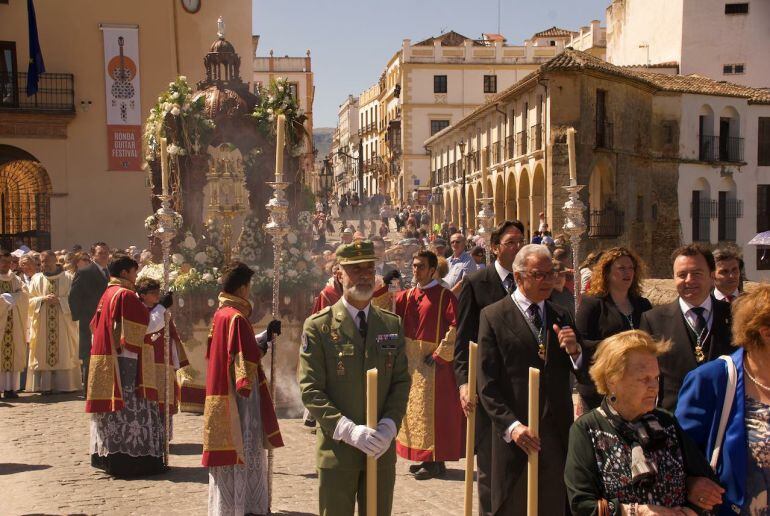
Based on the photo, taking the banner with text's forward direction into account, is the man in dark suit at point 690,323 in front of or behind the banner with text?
in front

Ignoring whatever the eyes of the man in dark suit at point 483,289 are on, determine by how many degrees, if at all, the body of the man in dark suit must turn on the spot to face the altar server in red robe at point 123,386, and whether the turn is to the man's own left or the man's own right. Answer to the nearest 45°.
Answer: approximately 135° to the man's own right

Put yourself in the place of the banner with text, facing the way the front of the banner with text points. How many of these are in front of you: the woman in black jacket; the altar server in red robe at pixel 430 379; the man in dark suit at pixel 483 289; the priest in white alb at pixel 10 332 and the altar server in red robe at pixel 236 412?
5

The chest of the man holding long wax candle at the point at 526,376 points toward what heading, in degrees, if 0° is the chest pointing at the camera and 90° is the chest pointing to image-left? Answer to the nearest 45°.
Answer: approximately 315°

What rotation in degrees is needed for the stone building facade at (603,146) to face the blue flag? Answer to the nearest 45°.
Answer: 0° — it already faces it

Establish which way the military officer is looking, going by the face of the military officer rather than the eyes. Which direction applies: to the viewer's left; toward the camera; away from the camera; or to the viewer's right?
toward the camera

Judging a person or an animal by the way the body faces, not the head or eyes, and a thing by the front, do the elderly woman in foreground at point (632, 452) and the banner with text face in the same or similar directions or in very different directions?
same or similar directions

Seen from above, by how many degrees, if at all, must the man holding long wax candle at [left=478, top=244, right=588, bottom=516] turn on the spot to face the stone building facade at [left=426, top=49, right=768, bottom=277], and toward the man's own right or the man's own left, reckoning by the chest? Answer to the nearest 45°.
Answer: approximately 135° to the man's own left

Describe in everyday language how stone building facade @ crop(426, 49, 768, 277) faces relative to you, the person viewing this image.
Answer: facing the viewer and to the left of the viewer

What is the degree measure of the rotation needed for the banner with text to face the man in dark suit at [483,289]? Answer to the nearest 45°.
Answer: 0° — it already faces them

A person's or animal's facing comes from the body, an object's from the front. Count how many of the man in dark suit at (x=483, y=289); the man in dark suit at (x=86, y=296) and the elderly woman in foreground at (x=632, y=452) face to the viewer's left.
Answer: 0

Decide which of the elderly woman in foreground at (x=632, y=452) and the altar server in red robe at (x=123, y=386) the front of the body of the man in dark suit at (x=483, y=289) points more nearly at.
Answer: the elderly woman in foreground

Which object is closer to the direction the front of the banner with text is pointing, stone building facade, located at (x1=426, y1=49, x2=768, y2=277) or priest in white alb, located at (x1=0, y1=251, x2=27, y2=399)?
the priest in white alb

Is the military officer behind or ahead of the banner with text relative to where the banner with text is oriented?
ahead

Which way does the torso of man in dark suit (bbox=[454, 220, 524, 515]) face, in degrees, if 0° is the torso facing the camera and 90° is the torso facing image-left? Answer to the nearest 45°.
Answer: approximately 315°

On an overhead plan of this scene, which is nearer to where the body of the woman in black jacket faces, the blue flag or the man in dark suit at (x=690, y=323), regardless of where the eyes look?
the man in dark suit

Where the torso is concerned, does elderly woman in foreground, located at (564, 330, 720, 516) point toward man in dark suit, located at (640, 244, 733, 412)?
no

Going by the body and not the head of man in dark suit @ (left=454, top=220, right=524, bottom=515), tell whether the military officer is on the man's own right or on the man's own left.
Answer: on the man's own right

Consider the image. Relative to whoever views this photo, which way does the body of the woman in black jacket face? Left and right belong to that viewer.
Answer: facing the viewer and to the right of the viewer
